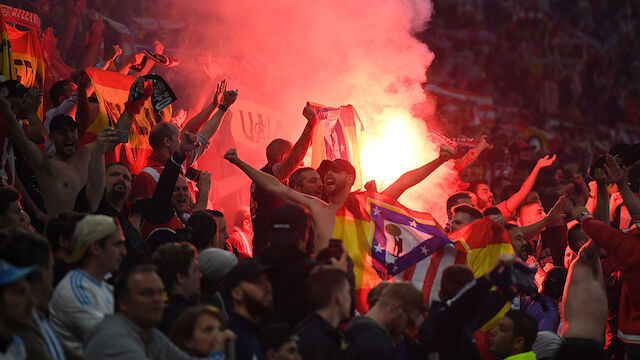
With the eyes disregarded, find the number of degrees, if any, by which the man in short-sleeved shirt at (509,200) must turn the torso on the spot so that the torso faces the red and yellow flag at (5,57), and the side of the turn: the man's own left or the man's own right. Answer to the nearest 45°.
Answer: approximately 90° to the man's own right

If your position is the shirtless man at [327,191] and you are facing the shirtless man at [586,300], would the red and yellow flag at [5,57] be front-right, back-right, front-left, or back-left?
back-left

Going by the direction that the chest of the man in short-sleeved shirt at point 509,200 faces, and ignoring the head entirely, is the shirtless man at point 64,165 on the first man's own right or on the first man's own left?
on the first man's own right

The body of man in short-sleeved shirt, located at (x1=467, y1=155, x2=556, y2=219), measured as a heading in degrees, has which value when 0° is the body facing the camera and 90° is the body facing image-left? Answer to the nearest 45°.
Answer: approximately 315°

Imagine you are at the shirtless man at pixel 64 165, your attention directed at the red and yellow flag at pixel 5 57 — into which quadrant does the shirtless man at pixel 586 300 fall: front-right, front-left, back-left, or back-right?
back-right

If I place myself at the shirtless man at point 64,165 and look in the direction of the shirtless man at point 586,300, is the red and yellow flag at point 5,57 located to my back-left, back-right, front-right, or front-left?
back-left
